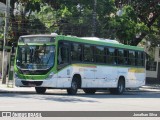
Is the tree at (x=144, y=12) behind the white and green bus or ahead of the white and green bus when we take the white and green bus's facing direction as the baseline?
behind

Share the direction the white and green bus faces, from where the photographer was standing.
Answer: facing the viewer and to the left of the viewer
